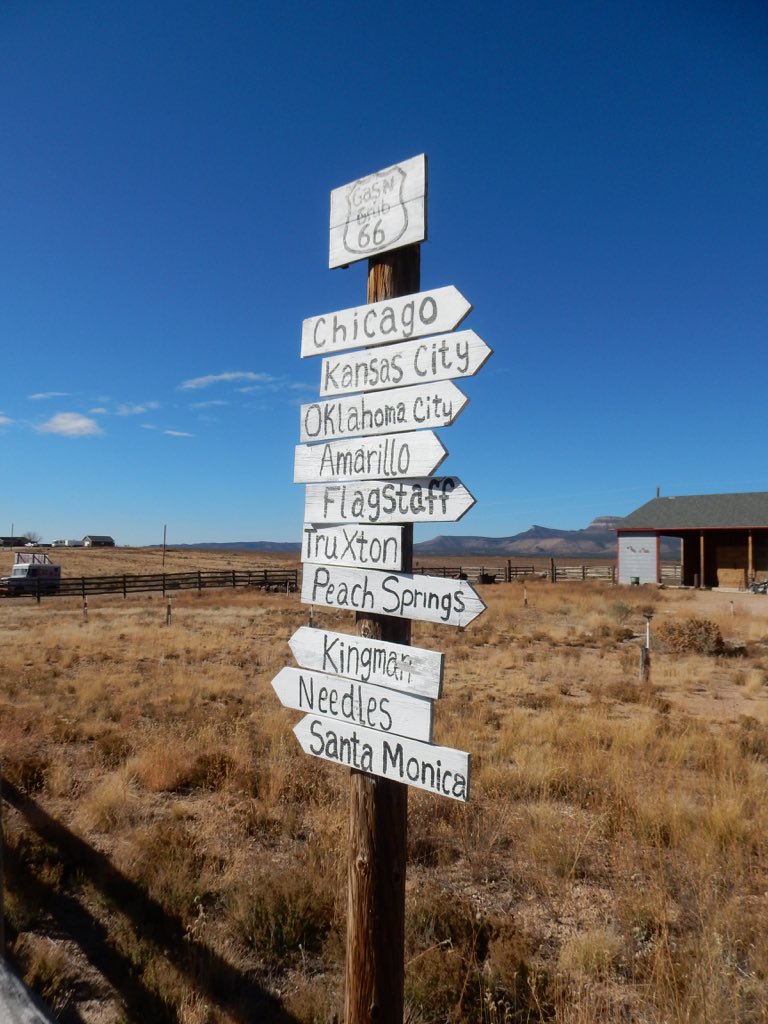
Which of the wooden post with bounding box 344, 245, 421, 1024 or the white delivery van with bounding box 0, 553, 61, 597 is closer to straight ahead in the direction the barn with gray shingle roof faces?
the wooden post

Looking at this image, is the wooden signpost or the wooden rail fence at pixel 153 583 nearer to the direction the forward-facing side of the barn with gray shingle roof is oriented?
the wooden signpost

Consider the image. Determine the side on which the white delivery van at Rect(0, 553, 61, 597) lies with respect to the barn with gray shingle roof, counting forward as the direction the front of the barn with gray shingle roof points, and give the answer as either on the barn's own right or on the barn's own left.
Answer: on the barn's own right

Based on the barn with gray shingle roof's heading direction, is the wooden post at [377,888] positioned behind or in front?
in front

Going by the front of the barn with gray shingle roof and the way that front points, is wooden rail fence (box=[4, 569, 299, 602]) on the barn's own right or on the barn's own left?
on the barn's own right

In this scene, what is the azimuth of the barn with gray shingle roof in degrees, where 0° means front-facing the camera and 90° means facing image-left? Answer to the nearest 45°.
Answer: approximately 0°

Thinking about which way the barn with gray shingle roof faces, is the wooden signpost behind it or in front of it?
in front
